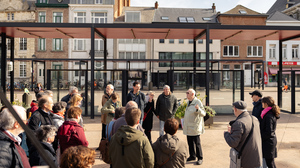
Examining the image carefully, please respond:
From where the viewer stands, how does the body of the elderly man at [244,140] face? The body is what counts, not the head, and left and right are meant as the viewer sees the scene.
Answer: facing away from the viewer and to the left of the viewer

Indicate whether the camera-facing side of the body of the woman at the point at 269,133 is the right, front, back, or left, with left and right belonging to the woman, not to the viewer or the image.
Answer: left

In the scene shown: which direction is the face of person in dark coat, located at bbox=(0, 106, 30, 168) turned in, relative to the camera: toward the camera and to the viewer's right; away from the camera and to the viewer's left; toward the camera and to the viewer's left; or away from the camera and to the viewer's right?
away from the camera and to the viewer's right

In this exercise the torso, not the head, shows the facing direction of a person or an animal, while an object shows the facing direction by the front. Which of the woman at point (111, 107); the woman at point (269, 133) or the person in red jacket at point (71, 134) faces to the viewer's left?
the woman at point (269, 133)

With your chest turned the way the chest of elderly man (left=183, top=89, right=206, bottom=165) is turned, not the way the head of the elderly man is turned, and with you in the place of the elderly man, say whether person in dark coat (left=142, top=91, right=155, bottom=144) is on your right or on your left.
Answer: on your right

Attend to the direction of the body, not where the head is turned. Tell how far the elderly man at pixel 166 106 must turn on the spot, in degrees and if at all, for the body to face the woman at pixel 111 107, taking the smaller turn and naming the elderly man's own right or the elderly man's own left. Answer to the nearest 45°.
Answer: approximately 45° to the elderly man's own right

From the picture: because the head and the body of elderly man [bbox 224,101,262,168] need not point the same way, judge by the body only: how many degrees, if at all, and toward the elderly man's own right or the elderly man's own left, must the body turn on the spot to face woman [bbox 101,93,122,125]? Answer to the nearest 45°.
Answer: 0° — they already face them

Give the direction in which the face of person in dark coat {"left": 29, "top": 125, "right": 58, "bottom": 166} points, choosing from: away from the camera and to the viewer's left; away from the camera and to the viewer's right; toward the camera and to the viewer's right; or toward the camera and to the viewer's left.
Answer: away from the camera and to the viewer's right

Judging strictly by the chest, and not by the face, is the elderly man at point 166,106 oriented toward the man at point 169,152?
yes
